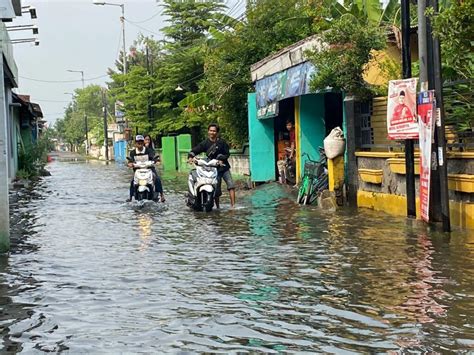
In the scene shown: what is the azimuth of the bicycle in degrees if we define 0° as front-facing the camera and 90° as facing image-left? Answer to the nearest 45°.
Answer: approximately 45°

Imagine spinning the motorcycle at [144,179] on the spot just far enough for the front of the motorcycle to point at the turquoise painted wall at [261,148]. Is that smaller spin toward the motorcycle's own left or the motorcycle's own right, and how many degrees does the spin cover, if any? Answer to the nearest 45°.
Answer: approximately 135° to the motorcycle's own left

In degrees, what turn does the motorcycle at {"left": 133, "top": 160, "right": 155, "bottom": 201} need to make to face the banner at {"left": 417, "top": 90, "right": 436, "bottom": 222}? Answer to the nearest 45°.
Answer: approximately 45° to its left

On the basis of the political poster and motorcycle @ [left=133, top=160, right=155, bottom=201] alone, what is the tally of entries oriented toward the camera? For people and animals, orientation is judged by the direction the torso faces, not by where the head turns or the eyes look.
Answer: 2

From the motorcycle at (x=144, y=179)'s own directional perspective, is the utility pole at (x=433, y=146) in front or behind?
in front

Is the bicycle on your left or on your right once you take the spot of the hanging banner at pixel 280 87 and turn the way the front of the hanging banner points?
on your left

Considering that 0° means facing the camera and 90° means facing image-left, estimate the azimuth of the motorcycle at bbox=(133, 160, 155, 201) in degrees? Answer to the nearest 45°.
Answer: approximately 0°

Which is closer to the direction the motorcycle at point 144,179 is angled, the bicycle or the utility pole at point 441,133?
the utility pole

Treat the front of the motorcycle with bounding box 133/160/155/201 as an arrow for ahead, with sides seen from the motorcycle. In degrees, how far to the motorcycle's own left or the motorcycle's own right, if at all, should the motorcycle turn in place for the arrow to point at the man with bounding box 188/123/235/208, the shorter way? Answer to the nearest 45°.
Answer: approximately 45° to the motorcycle's own left
